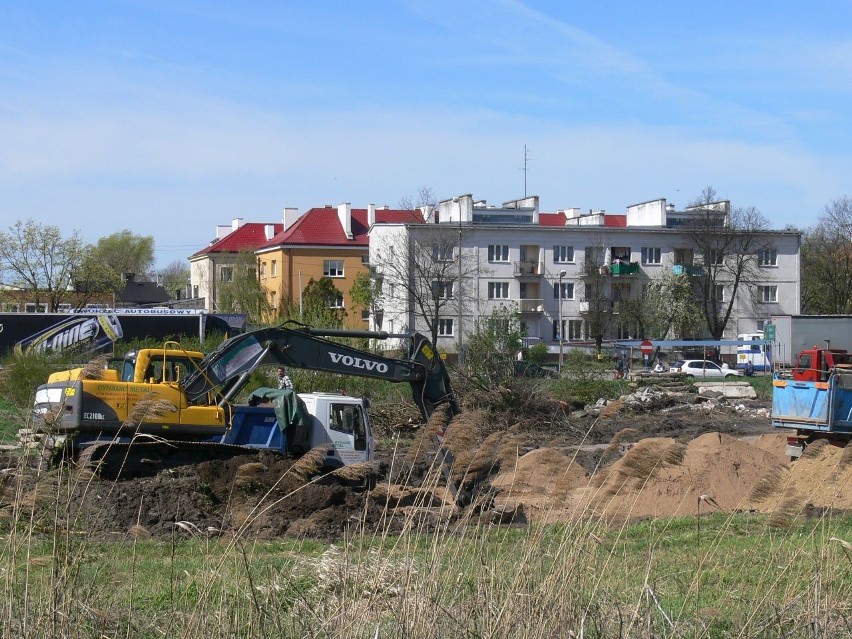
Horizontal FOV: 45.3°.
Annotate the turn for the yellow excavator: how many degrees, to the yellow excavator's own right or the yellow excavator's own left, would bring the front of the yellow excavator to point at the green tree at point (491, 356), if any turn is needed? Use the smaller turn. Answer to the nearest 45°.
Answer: approximately 45° to the yellow excavator's own left

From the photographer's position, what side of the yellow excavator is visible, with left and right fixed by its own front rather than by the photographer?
right

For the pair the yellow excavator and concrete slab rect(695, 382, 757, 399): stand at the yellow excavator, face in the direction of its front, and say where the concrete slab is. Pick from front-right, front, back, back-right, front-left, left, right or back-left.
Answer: front-left

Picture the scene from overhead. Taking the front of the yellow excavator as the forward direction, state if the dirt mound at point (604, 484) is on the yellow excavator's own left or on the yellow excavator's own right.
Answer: on the yellow excavator's own right
